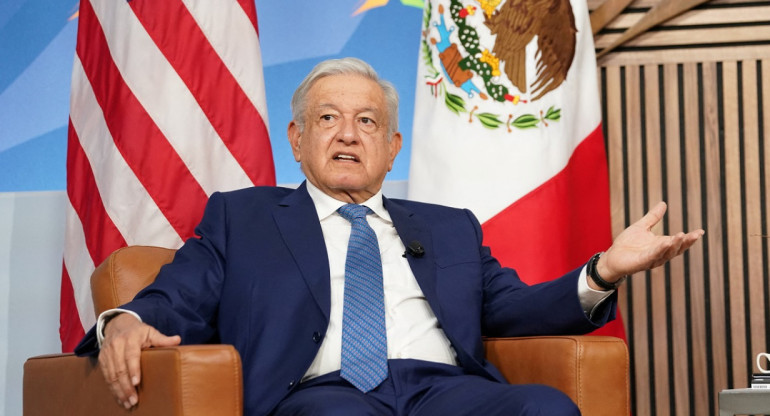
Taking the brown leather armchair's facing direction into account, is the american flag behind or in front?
behind

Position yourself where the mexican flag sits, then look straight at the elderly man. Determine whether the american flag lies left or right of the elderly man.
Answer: right

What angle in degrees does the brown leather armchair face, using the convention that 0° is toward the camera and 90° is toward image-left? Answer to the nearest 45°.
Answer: approximately 315°

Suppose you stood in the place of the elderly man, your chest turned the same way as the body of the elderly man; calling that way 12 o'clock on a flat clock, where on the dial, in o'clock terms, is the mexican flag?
The mexican flag is roughly at 7 o'clock from the elderly man.
